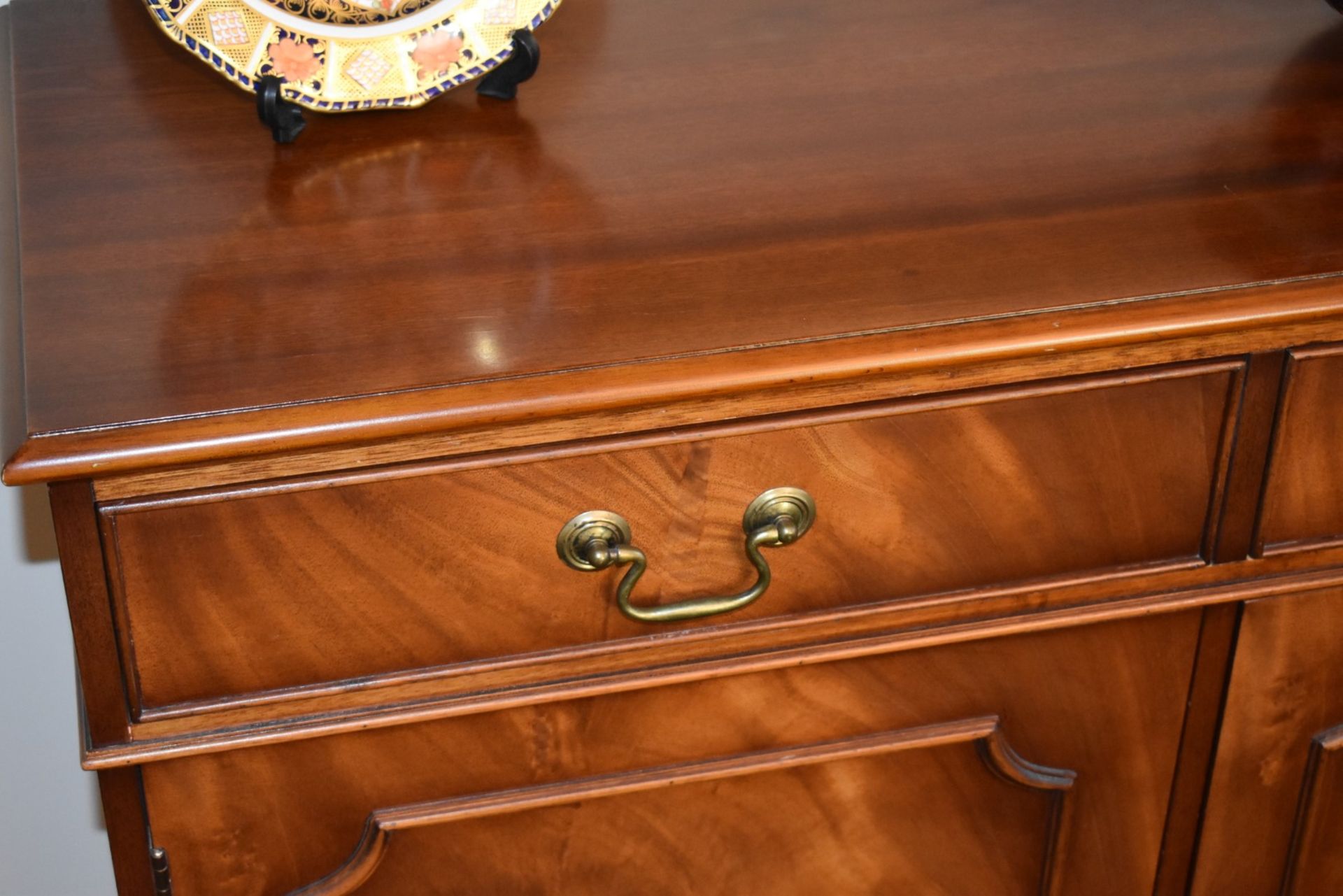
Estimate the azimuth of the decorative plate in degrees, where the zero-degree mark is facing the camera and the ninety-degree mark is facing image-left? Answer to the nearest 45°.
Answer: approximately 0°
